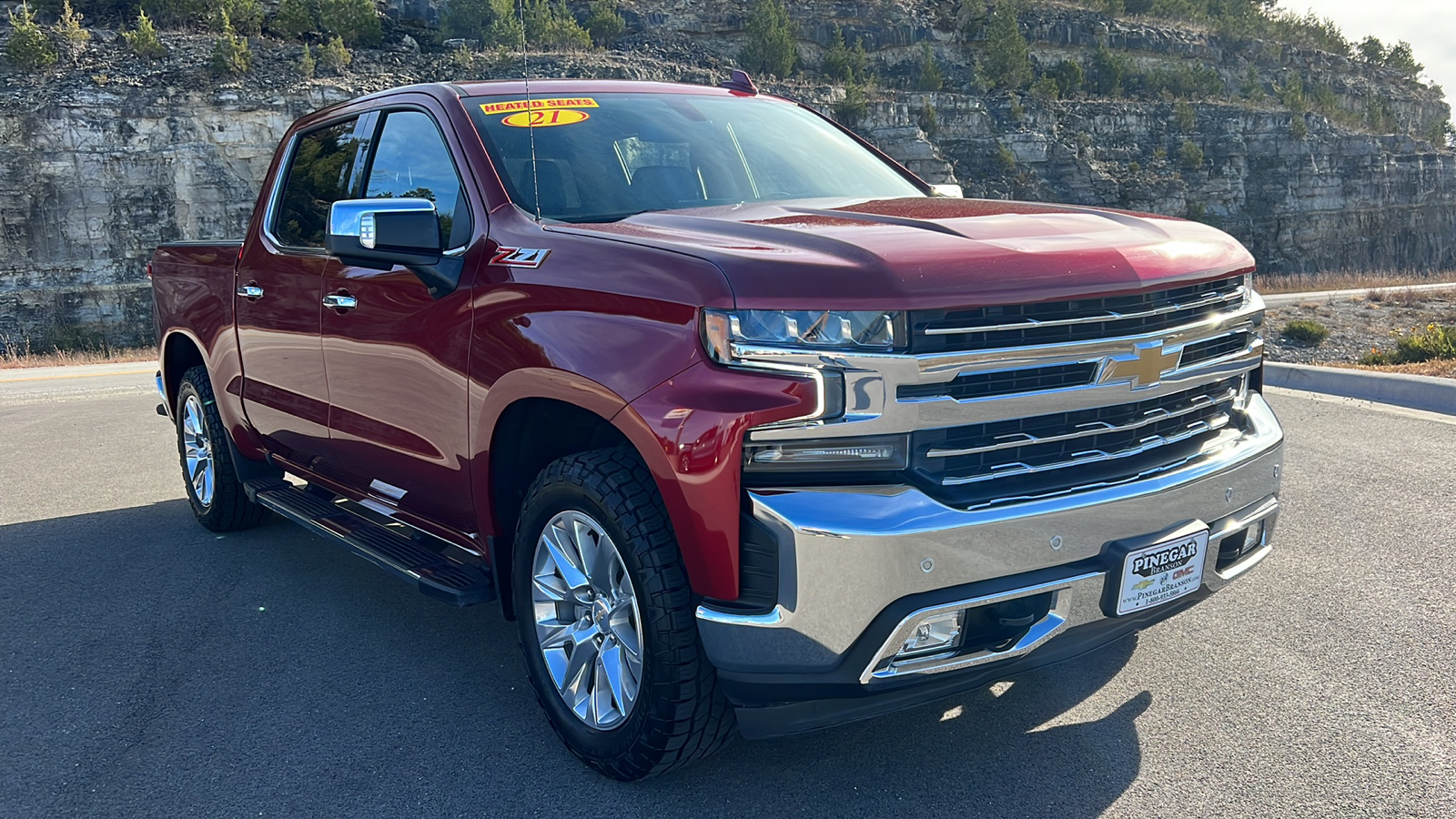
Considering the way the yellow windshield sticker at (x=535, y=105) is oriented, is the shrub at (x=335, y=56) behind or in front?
behind

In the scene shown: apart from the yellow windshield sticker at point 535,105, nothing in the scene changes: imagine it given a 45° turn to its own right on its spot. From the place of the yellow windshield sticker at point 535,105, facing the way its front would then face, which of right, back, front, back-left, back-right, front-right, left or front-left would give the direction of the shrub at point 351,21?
back

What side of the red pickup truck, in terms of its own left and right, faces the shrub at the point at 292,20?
back

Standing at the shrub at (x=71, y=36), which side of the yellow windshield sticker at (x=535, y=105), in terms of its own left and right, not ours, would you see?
back

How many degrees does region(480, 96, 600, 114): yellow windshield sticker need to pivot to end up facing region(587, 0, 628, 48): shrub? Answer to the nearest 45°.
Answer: approximately 135° to its left

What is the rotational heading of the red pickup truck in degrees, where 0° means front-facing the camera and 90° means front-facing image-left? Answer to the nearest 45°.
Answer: approximately 315°

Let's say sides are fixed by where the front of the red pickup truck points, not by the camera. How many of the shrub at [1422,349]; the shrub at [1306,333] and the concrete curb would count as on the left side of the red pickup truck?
3

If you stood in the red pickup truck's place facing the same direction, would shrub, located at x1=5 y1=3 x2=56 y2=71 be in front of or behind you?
behind

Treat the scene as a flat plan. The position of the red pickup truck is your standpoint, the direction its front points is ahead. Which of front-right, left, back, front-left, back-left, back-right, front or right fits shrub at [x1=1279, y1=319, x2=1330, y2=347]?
left

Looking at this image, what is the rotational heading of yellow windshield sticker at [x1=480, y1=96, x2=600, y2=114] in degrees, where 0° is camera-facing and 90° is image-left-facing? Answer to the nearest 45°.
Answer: approximately 315°

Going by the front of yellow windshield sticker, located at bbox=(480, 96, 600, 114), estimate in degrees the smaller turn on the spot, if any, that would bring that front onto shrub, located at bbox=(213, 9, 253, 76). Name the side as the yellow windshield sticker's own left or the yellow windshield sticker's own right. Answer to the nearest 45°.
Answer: approximately 135° to the yellow windshield sticker's own left

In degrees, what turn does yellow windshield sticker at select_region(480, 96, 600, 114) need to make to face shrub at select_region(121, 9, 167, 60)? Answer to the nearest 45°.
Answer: approximately 135° to its left

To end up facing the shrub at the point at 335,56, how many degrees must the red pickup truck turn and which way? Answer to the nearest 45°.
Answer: approximately 135° to its left

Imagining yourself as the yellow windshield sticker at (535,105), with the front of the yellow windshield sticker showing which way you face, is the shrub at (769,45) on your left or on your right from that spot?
on your left

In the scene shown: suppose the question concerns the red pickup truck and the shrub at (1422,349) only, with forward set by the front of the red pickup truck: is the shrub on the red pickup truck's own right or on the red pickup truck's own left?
on the red pickup truck's own left

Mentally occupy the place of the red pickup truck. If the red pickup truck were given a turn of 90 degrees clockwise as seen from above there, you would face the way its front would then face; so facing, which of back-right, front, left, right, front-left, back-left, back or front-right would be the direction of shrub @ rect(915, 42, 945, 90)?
back-right
